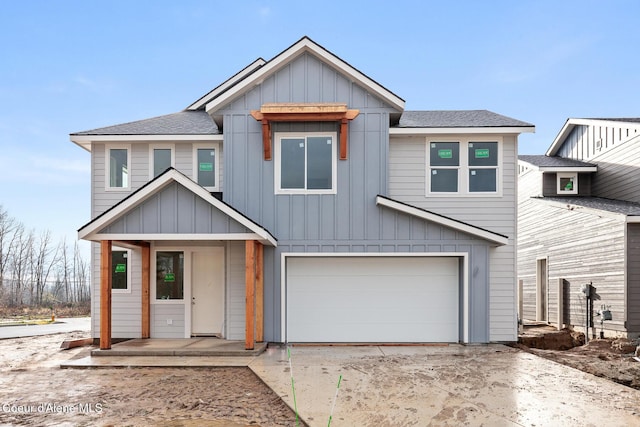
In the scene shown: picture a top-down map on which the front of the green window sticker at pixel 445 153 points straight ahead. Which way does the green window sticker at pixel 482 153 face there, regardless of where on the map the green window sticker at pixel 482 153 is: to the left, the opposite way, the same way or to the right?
the same way

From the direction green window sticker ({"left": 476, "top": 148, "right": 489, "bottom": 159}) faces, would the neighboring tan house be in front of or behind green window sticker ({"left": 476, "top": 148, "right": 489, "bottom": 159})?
behind

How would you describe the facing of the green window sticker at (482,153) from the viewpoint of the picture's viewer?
facing the viewer

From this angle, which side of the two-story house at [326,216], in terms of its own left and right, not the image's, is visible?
front

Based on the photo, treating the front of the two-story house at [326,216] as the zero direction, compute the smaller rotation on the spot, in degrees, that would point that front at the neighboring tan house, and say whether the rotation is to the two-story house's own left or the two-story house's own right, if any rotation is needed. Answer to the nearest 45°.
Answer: approximately 135° to the two-story house's own left

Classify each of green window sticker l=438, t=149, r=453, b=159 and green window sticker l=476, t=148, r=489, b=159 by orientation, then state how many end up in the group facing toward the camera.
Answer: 2
